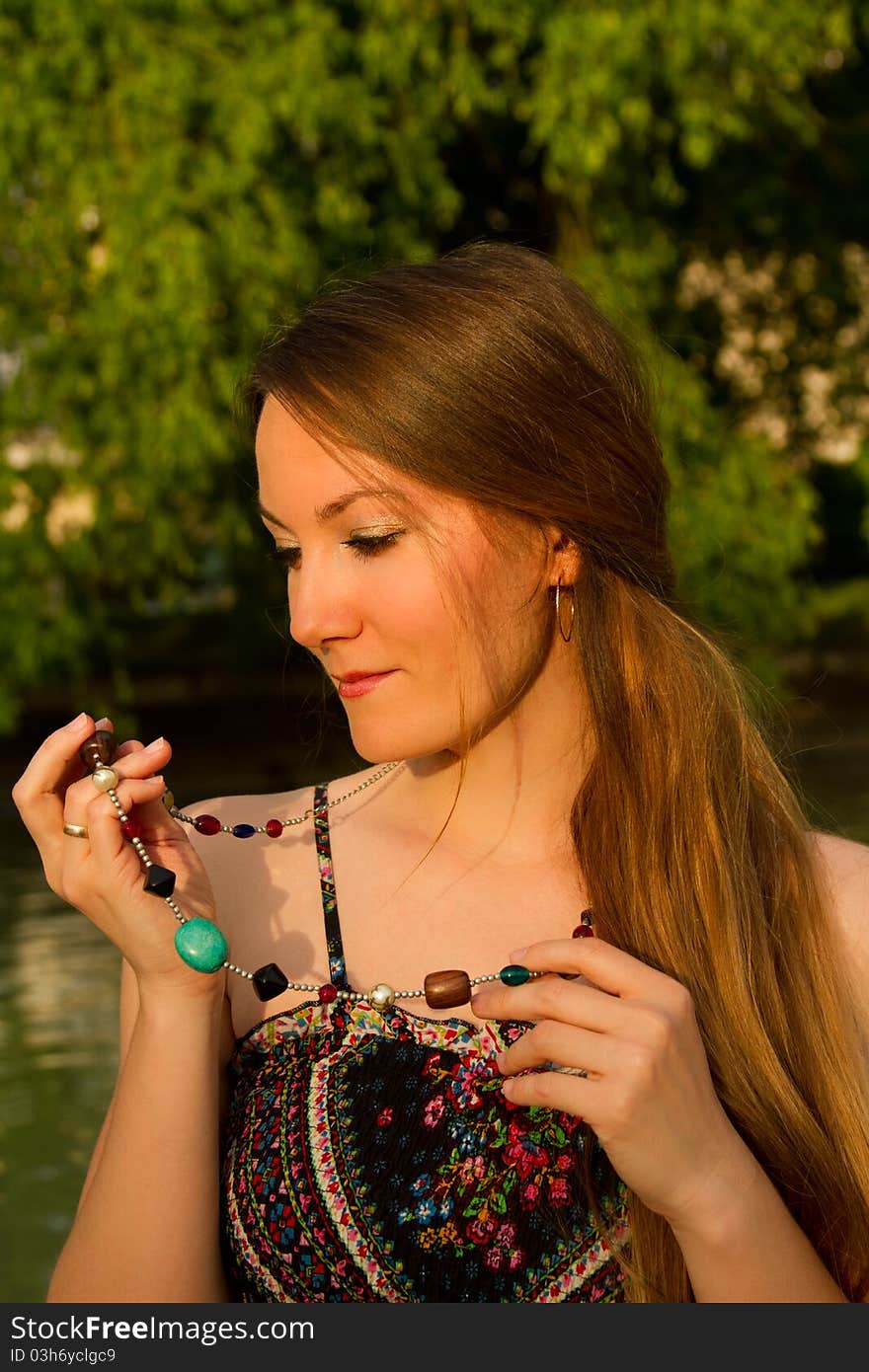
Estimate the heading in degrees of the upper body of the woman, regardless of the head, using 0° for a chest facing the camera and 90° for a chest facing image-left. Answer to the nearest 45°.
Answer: approximately 45°
